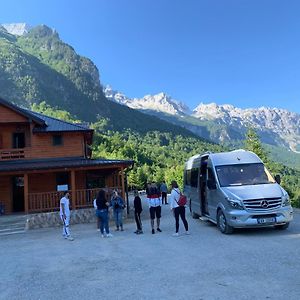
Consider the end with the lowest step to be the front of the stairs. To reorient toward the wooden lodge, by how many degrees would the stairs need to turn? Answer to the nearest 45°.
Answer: approximately 180°

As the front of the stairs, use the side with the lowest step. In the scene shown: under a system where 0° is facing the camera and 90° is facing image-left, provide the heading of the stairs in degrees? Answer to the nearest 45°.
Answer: approximately 0°

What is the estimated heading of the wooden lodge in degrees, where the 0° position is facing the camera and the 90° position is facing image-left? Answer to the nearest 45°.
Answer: approximately 0°

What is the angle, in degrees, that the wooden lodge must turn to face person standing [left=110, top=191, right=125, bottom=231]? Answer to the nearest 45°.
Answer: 0° — it already faces them
